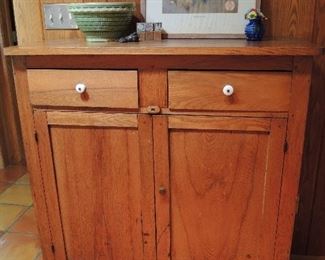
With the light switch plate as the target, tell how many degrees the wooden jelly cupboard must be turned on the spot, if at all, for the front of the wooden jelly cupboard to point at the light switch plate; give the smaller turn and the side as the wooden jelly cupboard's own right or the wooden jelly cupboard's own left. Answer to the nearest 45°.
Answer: approximately 135° to the wooden jelly cupboard's own right

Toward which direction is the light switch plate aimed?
toward the camera

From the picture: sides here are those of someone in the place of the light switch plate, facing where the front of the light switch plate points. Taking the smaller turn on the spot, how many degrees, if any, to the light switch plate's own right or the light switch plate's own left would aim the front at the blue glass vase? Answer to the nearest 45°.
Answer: approximately 45° to the light switch plate's own left

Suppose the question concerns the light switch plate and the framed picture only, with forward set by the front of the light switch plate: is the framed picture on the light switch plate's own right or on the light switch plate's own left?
on the light switch plate's own left

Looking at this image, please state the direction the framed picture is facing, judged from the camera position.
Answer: facing the viewer

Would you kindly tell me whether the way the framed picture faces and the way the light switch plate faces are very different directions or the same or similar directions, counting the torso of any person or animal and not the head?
same or similar directions

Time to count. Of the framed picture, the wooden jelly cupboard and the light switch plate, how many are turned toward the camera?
3

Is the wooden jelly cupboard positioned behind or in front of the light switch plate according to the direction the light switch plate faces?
in front

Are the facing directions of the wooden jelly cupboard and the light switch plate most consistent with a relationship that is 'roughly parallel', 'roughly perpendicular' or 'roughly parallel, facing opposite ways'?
roughly parallel
